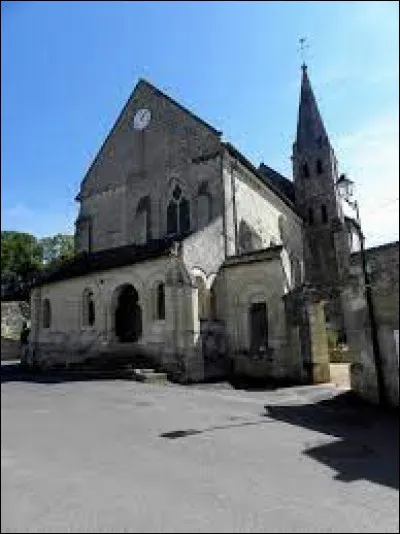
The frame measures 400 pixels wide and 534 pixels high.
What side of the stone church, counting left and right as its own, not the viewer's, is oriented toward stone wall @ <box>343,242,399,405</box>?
left

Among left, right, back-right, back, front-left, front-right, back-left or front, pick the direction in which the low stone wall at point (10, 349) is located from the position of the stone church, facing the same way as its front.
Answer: right

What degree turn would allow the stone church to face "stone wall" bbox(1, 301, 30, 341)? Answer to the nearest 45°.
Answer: approximately 90° to its right

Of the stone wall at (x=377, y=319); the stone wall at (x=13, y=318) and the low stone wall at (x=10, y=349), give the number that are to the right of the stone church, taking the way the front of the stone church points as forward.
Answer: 2
